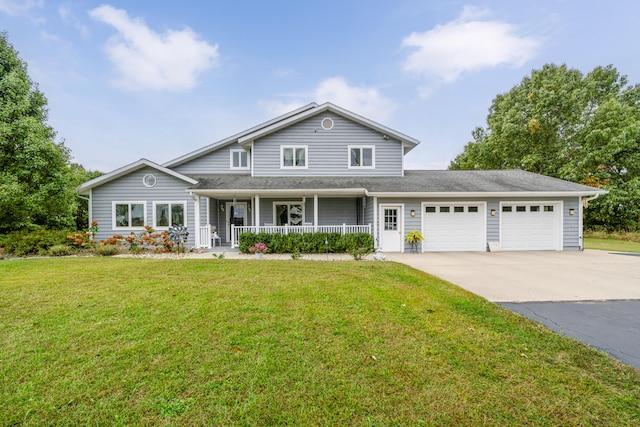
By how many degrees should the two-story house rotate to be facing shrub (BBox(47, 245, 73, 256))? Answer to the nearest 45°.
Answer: approximately 90° to its right

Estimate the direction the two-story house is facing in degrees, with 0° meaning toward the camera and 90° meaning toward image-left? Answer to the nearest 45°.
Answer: approximately 0°

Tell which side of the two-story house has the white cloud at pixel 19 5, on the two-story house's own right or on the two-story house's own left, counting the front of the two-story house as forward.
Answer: on the two-story house's own right

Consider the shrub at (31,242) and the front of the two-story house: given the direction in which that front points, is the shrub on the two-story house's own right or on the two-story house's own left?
on the two-story house's own right

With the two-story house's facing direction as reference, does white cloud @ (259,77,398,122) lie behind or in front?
behind

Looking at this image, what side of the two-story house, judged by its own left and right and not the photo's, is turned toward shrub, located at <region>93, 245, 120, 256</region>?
right

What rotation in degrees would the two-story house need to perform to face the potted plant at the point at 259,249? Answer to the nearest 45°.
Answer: approximately 45° to its right

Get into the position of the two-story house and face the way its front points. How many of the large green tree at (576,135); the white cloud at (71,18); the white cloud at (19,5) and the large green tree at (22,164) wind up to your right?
3

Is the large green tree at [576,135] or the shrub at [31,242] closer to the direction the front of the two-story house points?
the shrub

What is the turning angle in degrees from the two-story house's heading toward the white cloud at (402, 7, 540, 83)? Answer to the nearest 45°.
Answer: approximately 135° to its left
